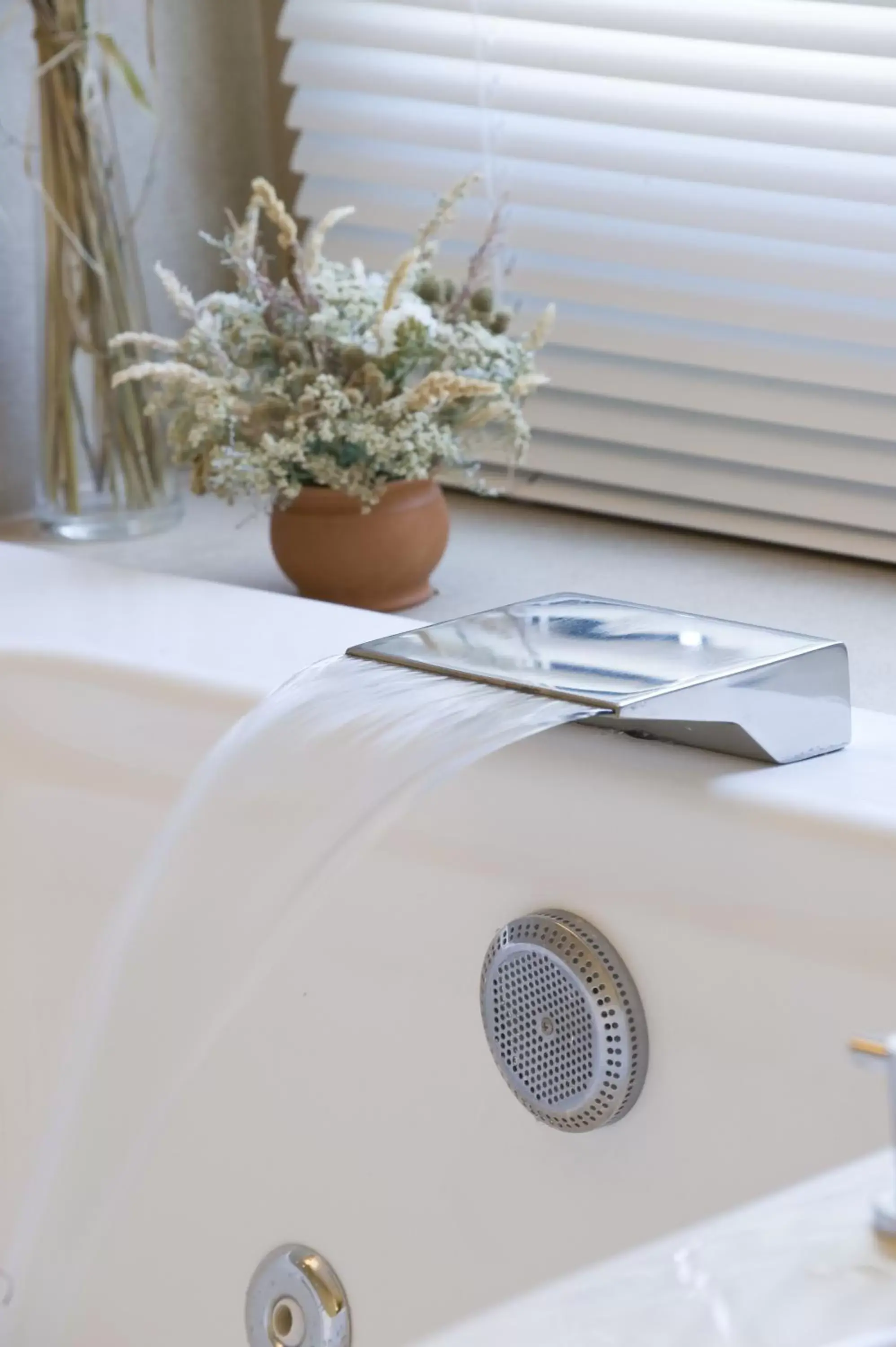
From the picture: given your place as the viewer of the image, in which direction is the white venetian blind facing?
facing the viewer and to the left of the viewer

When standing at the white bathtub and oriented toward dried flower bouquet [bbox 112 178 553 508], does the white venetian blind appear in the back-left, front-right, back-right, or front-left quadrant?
front-right

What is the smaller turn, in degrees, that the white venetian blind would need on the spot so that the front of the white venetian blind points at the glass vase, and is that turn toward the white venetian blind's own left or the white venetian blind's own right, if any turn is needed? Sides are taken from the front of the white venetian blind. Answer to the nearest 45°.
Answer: approximately 45° to the white venetian blind's own right
